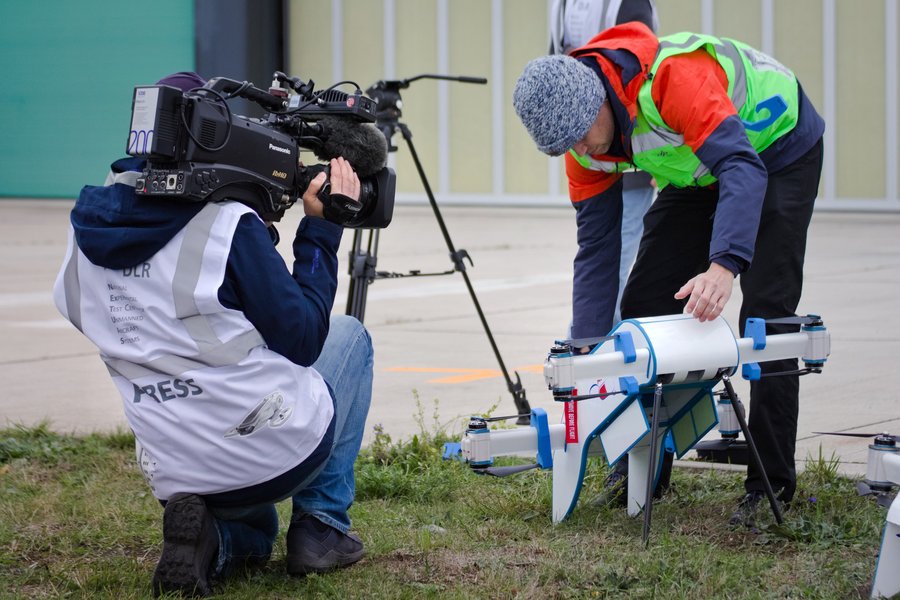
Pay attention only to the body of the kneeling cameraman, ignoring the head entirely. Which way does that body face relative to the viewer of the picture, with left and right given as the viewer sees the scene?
facing away from the viewer and to the right of the viewer

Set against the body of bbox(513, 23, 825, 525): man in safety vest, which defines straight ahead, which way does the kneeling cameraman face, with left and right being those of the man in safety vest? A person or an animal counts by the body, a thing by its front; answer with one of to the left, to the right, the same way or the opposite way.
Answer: the opposite way

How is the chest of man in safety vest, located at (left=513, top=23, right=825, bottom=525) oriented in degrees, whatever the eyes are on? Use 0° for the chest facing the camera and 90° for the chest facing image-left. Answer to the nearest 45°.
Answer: approximately 45°

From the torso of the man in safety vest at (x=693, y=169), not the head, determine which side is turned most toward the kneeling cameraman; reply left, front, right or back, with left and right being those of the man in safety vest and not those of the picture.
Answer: front

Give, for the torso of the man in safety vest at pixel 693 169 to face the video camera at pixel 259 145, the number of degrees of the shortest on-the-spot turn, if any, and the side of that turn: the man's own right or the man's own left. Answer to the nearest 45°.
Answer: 0° — they already face it

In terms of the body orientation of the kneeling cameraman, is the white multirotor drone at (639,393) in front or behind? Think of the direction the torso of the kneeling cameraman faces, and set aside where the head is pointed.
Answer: in front

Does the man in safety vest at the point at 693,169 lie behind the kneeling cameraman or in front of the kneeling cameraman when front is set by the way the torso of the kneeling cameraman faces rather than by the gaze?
in front
